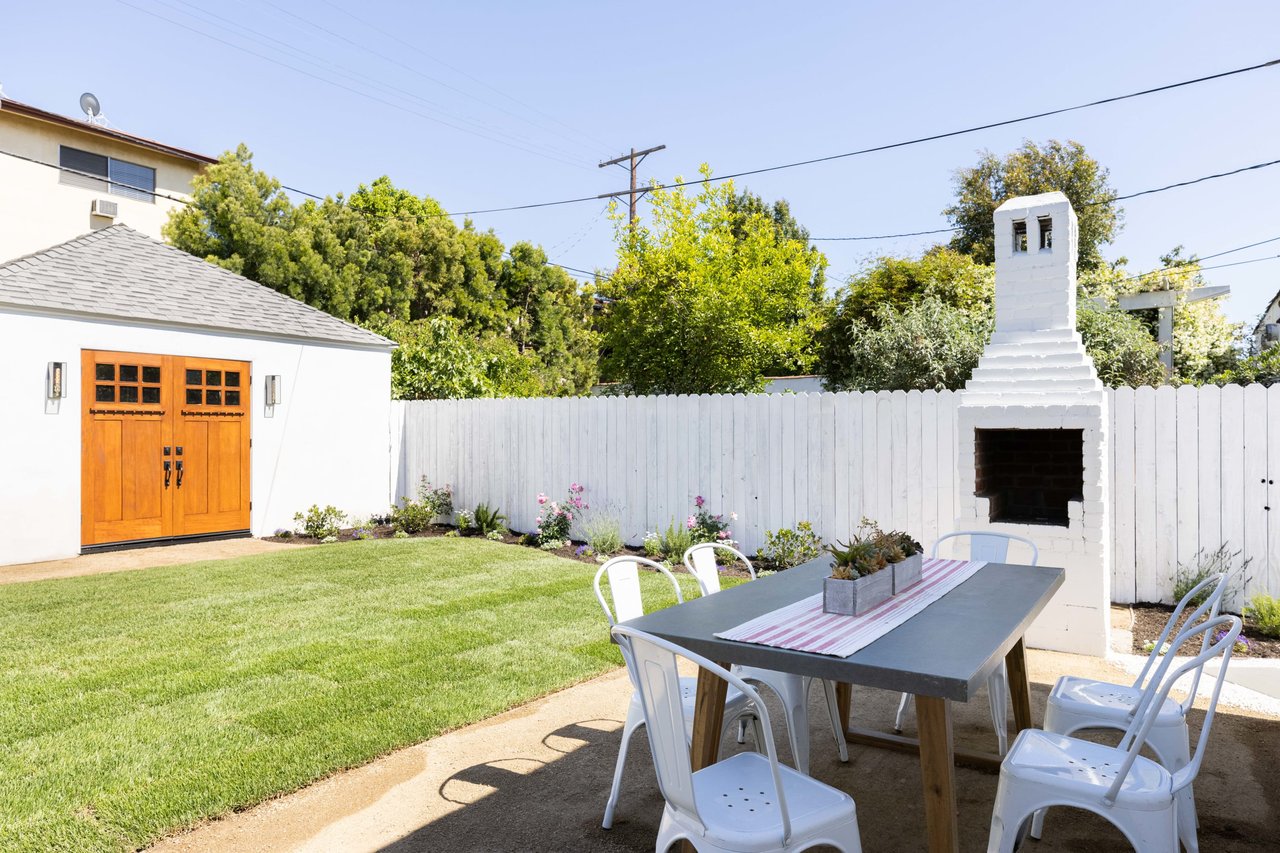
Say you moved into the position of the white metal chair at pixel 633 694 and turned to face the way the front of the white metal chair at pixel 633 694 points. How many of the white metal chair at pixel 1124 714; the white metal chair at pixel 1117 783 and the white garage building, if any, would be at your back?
1

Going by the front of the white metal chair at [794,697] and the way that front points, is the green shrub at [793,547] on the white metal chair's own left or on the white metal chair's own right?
on the white metal chair's own left

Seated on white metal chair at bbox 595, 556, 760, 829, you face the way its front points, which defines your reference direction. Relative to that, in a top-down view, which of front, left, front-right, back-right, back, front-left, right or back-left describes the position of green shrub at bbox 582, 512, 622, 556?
back-left

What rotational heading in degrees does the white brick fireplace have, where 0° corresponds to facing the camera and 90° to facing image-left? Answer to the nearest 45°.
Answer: approximately 0°

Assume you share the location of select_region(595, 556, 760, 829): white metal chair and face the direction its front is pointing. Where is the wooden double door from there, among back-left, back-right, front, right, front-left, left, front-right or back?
back

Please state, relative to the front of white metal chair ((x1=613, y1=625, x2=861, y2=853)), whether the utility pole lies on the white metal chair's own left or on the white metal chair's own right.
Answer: on the white metal chair's own left

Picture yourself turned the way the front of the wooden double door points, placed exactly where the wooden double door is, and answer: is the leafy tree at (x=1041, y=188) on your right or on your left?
on your left

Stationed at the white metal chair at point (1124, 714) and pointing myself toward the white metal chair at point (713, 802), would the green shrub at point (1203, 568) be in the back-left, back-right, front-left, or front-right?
back-right

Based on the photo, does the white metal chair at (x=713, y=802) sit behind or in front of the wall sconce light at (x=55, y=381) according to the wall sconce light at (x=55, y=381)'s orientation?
in front

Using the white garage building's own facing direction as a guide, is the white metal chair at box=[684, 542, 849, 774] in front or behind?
in front

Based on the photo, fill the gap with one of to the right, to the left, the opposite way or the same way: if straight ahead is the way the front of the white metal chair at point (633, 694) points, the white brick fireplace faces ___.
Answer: to the right

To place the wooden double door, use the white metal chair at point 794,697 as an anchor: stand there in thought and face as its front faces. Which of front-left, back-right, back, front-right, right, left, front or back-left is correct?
back
